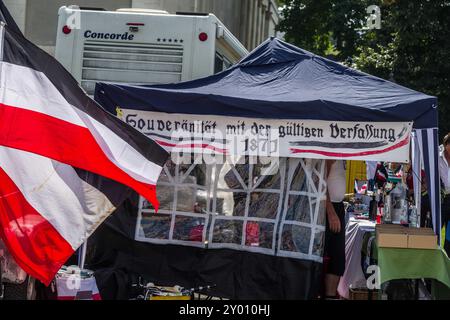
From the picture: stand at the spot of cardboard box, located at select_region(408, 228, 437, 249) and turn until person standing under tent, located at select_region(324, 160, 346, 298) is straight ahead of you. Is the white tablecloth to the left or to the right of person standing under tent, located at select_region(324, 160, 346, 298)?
right

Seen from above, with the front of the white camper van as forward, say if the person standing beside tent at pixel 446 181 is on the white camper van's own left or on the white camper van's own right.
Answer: on the white camper van's own right

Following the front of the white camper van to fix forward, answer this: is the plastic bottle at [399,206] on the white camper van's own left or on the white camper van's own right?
on the white camper van's own right

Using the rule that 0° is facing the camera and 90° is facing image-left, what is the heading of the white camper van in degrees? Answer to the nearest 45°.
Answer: approximately 180°

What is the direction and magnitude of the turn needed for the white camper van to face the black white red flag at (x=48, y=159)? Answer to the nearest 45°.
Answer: approximately 180°

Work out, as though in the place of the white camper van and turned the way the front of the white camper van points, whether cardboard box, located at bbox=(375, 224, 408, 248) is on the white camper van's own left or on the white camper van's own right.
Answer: on the white camper van's own right

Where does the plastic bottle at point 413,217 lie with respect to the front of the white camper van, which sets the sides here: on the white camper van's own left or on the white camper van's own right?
on the white camper van's own right
